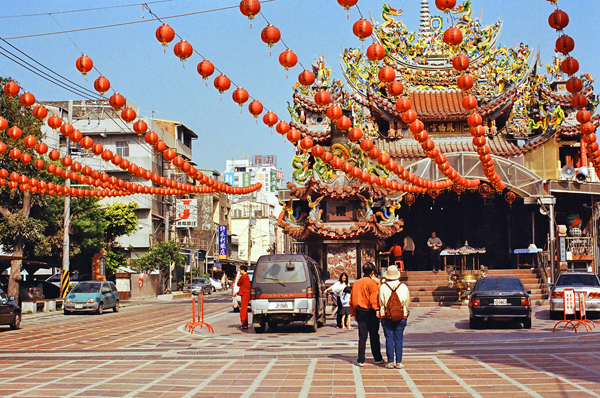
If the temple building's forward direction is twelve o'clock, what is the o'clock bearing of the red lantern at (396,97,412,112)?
The red lantern is roughly at 12 o'clock from the temple building.

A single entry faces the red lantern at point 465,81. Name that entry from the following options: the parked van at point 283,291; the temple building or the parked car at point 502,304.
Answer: the temple building

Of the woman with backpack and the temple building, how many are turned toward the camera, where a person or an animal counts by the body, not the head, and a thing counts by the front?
1

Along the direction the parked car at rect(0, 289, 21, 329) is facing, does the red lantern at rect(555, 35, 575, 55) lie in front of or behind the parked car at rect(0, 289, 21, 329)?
in front

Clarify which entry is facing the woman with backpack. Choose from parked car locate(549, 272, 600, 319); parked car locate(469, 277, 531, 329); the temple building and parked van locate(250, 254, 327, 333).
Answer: the temple building

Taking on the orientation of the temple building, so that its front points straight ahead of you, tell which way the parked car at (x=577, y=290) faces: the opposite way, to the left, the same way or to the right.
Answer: the opposite way

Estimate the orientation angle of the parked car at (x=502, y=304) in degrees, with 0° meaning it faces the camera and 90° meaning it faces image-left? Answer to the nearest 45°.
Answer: approximately 180°

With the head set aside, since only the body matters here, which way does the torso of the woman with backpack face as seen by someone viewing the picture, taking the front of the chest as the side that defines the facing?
away from the camera

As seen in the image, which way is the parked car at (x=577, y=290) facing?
away from the camera

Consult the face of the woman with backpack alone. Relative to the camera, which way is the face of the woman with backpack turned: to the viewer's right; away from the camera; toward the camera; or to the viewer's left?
away from the camera

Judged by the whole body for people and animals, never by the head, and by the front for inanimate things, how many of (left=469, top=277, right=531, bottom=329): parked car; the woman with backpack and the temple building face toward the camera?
1

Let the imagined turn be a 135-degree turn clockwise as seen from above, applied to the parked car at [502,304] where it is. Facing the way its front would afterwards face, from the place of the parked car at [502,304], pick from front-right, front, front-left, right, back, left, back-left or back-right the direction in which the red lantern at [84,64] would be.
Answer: right
